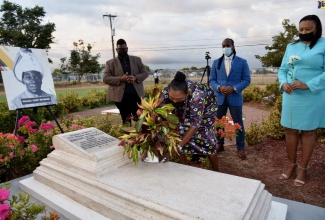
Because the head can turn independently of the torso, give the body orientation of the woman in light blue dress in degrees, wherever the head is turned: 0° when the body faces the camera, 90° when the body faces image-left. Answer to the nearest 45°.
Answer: approximately 45°

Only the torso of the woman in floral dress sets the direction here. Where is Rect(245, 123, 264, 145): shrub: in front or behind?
behind

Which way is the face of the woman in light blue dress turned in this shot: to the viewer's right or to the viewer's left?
to the viewer's left

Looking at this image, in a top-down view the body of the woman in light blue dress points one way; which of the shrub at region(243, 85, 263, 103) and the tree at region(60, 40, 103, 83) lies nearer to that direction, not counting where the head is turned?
the tree

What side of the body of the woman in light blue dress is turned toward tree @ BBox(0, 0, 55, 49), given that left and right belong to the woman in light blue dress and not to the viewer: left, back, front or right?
right

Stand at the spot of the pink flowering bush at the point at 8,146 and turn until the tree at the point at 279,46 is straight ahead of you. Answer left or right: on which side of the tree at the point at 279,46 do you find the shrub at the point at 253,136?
right

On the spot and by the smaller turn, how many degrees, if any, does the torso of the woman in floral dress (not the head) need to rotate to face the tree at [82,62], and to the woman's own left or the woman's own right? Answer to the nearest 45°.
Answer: approximately 90° to the woman's own right

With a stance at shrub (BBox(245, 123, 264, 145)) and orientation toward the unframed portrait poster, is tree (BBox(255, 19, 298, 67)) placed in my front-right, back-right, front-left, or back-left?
back-right

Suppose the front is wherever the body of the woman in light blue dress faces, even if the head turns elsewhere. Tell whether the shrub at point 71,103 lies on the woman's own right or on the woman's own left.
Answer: on the woman's own right

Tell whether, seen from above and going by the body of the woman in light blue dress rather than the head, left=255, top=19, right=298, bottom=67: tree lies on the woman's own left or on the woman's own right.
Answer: on the woman's own right

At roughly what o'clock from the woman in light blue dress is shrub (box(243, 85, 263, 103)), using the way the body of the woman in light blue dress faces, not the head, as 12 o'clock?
The shrub is roughly at 4 o'clock from the woman in light blue dress.
